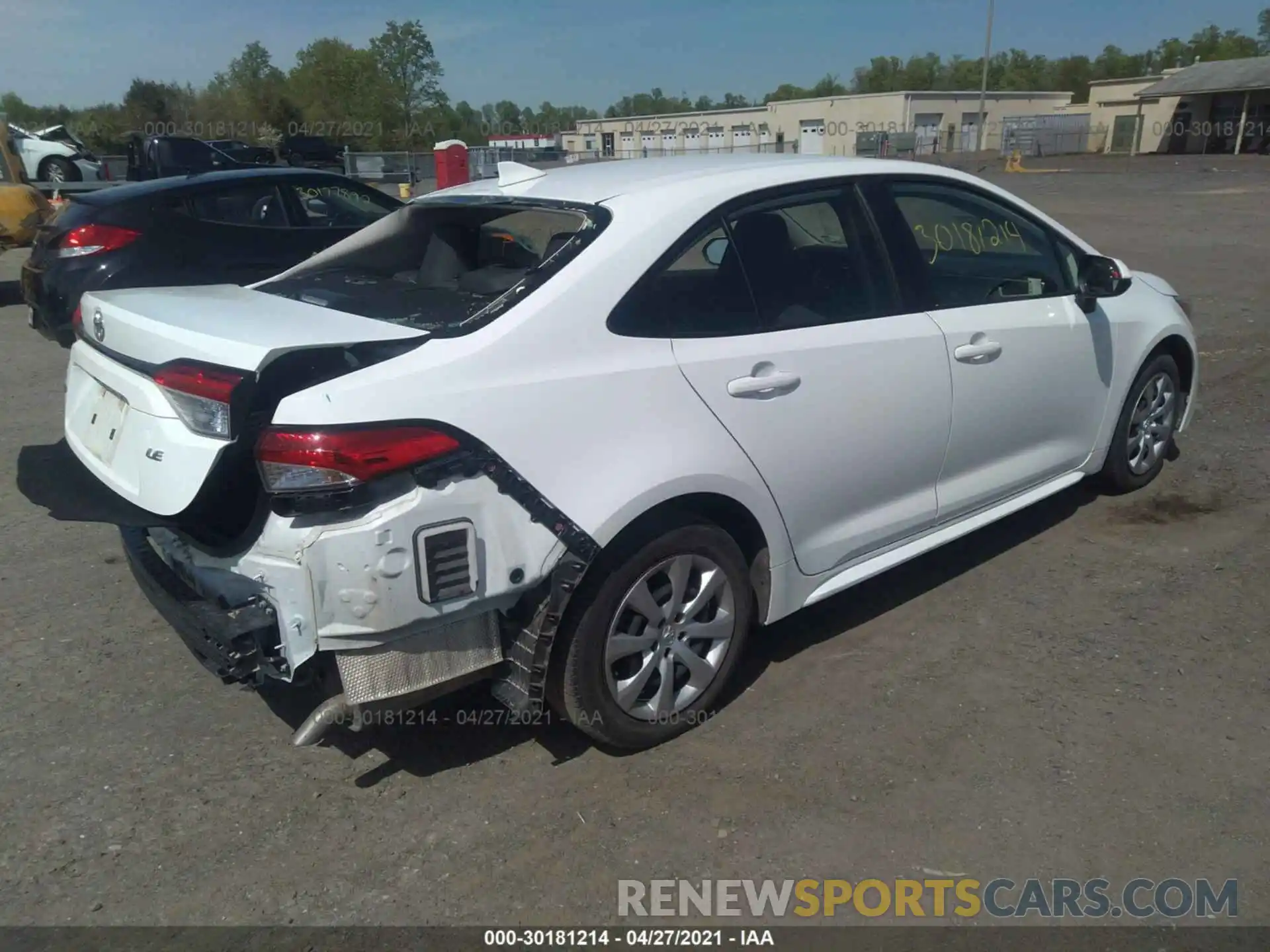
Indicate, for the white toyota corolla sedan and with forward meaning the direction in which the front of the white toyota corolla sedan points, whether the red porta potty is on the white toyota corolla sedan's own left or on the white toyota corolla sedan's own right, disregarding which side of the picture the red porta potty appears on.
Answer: on the white toyota corolla sedan's own left

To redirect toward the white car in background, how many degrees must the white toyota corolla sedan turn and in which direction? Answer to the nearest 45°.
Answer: approximately 90° to its left

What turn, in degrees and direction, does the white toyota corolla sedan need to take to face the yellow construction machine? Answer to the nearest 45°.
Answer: approximately 90° to its left

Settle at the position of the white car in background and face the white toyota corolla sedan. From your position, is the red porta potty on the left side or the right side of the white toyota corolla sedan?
left

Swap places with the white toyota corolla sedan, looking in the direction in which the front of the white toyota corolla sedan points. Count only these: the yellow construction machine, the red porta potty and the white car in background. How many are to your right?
0

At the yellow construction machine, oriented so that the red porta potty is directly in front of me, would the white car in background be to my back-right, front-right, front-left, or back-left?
front-left

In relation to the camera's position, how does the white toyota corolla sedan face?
facing away from the viewer and to the right of the viewer
